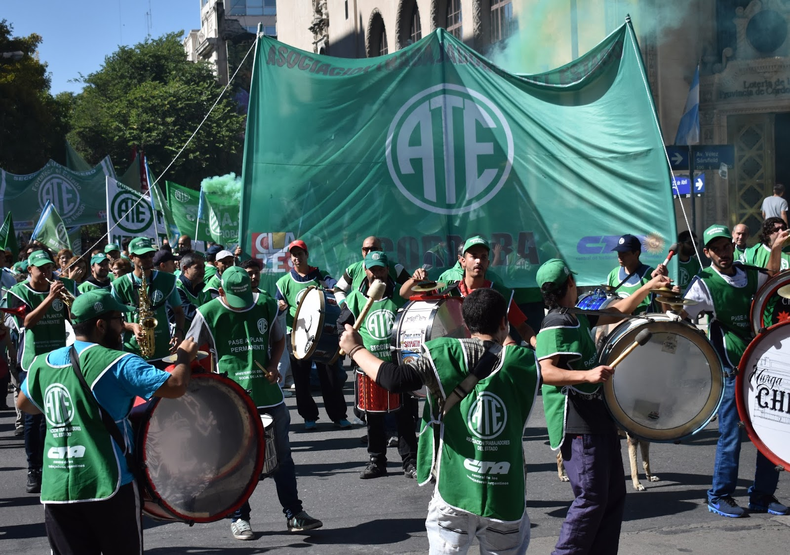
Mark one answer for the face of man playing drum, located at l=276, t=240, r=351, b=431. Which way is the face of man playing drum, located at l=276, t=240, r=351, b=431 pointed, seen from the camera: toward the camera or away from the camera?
toward the camera

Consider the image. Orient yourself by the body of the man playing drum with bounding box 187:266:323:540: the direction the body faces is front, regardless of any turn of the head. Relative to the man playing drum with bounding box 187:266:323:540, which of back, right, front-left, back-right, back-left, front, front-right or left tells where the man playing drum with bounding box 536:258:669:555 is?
front-left

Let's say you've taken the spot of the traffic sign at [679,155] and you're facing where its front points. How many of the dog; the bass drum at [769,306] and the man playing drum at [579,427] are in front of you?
3

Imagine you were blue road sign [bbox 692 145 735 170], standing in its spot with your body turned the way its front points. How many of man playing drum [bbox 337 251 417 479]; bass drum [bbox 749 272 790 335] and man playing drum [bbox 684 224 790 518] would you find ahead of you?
3

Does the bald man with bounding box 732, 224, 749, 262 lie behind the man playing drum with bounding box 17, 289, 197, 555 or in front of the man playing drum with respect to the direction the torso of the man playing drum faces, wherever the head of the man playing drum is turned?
in front

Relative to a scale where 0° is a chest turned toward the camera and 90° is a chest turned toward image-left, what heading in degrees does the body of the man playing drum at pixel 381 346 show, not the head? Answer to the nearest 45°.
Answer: approximately 0°

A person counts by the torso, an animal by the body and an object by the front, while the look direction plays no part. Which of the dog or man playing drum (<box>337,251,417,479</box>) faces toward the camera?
the man playing drum

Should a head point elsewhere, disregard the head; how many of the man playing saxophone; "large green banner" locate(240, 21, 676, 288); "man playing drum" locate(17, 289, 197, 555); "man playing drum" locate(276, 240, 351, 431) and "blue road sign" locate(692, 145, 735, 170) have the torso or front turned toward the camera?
4

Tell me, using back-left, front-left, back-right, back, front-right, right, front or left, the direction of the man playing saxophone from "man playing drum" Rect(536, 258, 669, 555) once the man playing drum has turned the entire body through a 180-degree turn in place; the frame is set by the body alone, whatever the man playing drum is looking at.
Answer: front-right

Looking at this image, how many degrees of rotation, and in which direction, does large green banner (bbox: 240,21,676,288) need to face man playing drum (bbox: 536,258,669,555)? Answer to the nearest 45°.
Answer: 0° — it already faces them

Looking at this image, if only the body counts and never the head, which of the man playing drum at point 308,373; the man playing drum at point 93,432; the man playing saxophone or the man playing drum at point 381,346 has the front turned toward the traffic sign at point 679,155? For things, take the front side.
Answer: the man playing drum at point 93,432

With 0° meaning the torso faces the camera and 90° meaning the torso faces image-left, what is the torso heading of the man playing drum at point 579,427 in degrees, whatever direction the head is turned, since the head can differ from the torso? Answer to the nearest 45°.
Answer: approximately 270°

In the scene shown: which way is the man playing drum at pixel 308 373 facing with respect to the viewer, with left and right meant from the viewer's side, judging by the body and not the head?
facing the viewer

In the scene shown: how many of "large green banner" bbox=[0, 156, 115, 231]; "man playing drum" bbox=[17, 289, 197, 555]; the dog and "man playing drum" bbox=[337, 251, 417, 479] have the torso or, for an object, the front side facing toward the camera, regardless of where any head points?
2

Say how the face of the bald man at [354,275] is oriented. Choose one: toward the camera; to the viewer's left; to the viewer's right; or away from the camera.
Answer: toward the camera

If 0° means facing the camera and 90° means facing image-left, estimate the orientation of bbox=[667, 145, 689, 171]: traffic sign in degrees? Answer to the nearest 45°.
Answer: approximately 0°
